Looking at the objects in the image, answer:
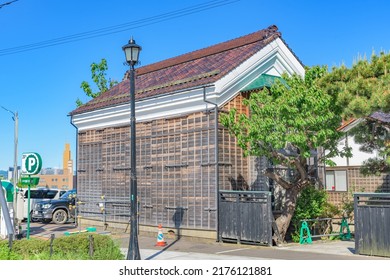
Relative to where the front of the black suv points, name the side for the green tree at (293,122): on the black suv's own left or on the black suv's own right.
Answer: on the black suv's own left

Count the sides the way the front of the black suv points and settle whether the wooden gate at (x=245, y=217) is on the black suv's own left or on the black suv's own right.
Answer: on the black suv's own left

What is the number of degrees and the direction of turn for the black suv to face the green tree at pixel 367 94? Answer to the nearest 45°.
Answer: approximately 90° to its left

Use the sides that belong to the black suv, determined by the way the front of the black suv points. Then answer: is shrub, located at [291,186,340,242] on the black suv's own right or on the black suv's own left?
on the black suv's own left
